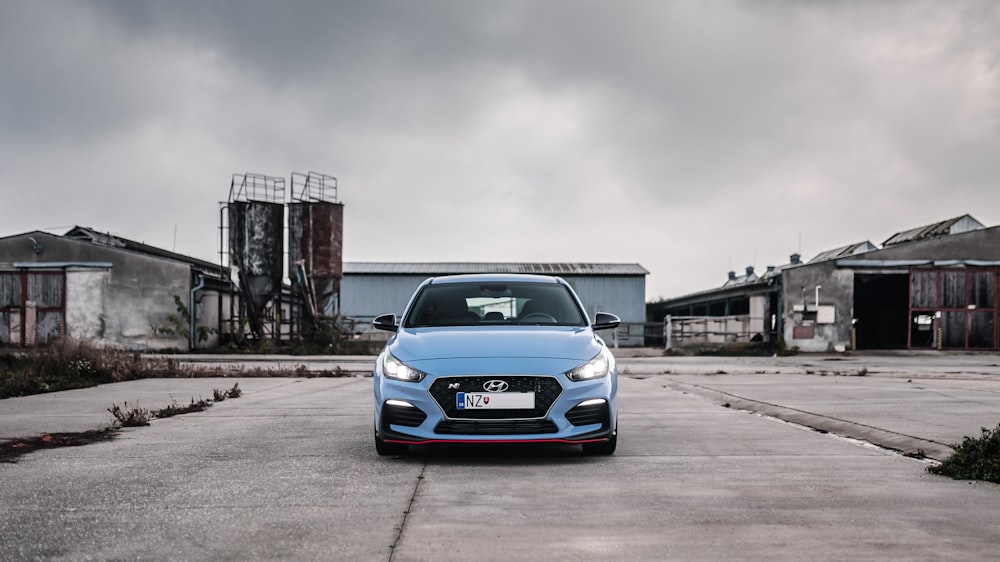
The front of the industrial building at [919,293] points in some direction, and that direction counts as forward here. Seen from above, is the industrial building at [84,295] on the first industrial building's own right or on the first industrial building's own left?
on the first industrial building's own right

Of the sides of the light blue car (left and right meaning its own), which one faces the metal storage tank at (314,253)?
back

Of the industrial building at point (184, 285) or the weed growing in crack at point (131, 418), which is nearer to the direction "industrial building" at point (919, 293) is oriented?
the weed growing in crack

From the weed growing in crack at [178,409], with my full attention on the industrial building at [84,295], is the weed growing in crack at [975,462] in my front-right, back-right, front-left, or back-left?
back-right

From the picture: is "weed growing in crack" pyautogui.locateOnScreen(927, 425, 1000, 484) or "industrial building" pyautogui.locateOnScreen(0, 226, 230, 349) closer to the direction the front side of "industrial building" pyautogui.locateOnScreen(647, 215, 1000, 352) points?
the weed growing in crack

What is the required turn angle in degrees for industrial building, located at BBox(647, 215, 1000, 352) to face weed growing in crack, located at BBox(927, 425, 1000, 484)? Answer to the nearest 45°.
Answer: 0° — it already faces it

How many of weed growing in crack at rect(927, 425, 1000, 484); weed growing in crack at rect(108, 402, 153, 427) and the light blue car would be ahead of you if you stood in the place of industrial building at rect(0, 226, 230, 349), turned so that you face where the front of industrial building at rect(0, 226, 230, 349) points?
3

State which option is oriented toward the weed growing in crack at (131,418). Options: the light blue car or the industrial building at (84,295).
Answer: the industrial building

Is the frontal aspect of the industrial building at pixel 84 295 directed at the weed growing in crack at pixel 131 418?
yes
